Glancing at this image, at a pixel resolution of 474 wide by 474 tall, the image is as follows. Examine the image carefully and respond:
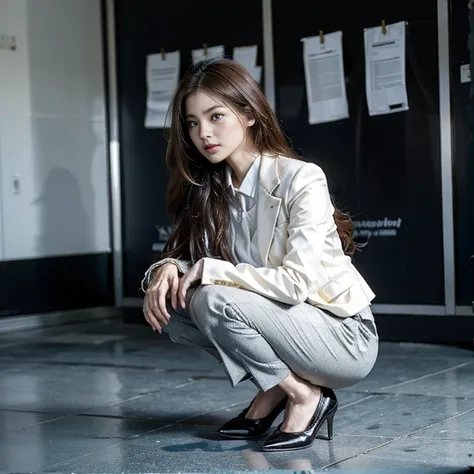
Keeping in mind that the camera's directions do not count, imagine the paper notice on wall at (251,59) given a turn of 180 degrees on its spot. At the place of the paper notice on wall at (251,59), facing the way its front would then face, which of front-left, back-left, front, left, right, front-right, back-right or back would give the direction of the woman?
back

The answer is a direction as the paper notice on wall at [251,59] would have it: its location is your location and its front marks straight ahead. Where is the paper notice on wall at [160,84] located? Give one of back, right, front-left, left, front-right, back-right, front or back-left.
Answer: back-right

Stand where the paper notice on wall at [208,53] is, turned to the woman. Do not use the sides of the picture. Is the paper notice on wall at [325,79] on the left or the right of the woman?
left

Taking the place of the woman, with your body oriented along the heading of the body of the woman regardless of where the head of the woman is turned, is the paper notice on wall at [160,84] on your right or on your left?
on your right

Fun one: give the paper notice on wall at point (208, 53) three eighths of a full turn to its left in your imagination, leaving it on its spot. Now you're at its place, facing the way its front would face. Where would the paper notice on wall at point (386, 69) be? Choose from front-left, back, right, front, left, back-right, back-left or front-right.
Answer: right

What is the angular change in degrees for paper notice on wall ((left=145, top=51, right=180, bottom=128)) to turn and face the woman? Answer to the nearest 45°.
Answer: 0° — it already faces them

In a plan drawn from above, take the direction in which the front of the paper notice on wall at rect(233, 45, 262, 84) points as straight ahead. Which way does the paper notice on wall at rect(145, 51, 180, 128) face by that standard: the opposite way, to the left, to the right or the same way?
the same way

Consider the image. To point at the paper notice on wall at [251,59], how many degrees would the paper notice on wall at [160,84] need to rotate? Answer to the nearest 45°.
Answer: approximately 45° to its left

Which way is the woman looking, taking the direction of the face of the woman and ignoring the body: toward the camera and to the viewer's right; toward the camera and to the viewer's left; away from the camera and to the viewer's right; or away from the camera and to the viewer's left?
toward the camera and to the viewer's left

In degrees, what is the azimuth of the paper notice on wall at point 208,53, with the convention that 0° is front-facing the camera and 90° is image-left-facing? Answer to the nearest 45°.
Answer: approximately 0°

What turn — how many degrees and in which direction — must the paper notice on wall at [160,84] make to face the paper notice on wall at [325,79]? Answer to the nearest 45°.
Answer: approximately 45° to its left

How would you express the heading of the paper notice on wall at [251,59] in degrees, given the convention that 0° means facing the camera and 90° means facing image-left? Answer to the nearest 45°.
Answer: approximately 0°

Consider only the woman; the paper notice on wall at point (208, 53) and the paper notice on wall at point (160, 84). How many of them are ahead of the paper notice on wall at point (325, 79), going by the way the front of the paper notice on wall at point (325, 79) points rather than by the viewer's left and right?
1

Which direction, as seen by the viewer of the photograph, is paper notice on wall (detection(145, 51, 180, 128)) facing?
facing the viewer
